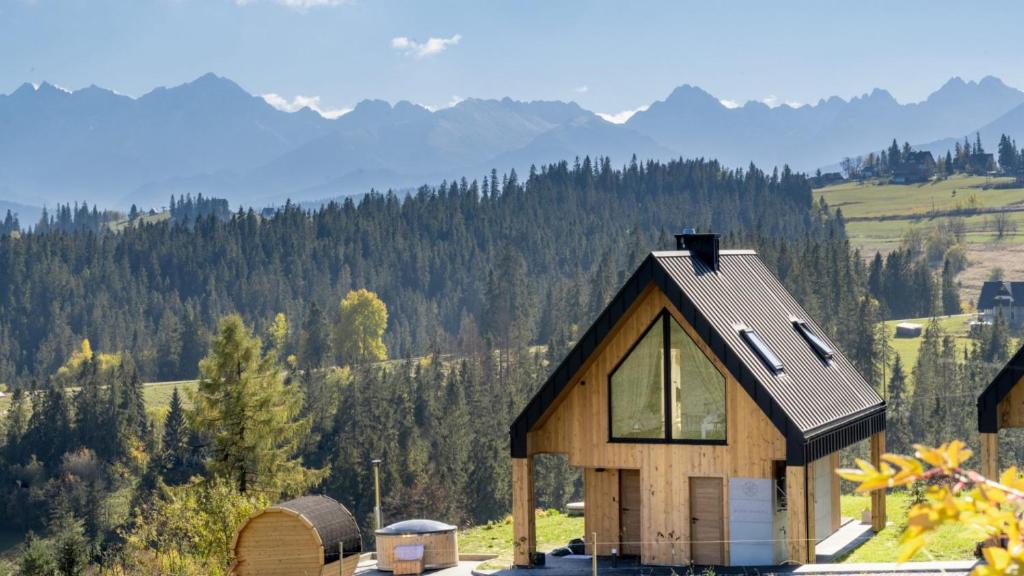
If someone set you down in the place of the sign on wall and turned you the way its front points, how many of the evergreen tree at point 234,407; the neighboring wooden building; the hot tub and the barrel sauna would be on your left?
1

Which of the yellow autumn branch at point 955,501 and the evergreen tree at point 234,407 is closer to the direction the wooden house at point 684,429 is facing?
the yellow autumn branch

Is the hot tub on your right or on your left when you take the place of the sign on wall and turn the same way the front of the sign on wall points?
on your right

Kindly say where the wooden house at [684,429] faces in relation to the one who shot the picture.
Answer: facing the viewer

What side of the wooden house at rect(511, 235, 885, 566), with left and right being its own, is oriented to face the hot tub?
right

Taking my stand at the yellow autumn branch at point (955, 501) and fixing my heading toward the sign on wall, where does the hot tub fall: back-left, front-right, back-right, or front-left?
front-left

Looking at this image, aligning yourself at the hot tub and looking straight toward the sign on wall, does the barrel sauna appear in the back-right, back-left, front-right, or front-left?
back-right

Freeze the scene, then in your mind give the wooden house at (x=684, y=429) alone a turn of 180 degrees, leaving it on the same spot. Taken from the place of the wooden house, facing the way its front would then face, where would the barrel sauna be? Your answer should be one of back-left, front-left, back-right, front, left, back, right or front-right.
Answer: left

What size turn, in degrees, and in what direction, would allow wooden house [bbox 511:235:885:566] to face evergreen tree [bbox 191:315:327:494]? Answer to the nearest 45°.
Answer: approximately 135° to its right

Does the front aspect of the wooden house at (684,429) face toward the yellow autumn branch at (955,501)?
yes

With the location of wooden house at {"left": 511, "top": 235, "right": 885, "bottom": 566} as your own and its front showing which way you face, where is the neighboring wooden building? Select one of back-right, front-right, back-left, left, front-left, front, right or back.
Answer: left

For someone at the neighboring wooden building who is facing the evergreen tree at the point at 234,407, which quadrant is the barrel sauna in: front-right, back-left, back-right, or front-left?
front-left

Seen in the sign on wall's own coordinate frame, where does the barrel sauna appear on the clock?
The barrel sauna is roughly at 3 o'clock from the sign on wall.

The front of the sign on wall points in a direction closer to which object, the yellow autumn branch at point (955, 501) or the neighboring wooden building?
the yellow autumn branch
